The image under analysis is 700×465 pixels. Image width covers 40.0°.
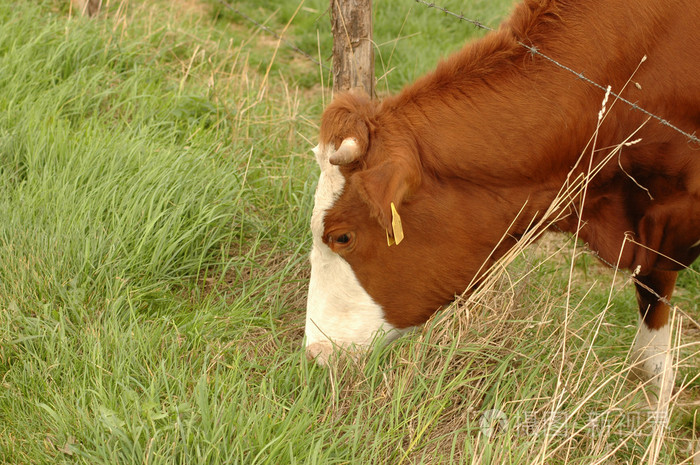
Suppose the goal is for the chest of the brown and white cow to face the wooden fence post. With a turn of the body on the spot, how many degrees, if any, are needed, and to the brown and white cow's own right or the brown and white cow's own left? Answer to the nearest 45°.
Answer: approximately 45° to the brown and white cow's own right

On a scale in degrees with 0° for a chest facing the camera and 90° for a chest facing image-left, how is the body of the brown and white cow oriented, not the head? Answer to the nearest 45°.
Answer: approximately 90°
